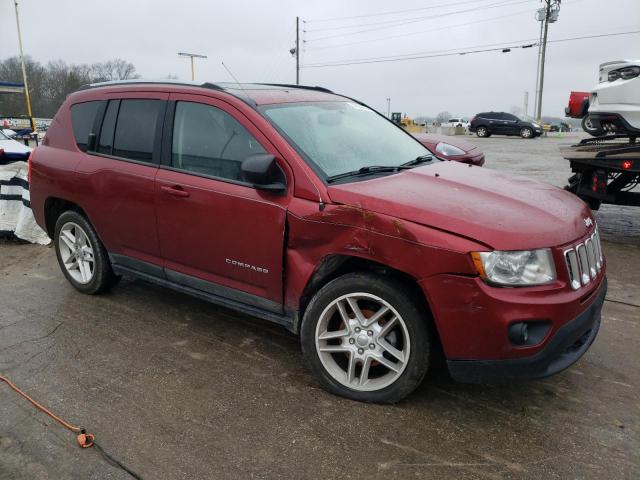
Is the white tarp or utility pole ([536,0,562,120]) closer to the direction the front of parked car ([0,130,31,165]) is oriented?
the utility pole

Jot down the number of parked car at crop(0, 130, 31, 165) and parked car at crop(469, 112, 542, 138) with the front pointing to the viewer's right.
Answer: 2

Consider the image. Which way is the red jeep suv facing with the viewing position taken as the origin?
facing the viewer and to the right of the viewer

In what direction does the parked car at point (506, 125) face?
to the viewer's right

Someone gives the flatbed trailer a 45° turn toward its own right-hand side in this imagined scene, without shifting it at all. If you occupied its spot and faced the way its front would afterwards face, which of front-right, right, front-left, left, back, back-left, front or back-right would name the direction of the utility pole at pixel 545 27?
left

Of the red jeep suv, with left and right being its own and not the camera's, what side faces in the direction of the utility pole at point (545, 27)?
left

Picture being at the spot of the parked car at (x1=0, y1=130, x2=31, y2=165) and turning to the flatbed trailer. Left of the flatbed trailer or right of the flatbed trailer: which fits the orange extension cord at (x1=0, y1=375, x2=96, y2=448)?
right

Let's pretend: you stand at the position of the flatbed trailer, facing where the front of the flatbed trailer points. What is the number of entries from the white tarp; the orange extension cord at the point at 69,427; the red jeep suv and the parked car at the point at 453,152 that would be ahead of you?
0

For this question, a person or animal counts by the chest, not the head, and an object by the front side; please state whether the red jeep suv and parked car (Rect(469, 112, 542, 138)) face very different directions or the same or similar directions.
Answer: same or similar directions

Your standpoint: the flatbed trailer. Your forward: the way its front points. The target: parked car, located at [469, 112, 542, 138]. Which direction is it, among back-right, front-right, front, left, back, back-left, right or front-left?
front-left

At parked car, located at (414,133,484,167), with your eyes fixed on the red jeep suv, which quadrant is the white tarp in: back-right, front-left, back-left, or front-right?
front-right

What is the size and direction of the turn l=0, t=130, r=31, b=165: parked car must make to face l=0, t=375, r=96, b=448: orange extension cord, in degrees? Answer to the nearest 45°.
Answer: approximately 90° to its right

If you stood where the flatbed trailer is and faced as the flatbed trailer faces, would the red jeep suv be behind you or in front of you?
behind
